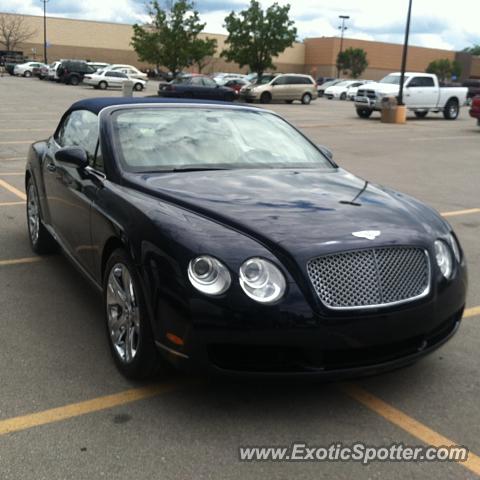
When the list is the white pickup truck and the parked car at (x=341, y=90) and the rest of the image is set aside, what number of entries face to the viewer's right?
0

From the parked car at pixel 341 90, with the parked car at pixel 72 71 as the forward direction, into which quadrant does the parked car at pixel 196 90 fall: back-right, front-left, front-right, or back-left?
front-left

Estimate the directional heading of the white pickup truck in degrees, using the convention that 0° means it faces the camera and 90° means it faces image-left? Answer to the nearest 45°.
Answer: approximately 45°

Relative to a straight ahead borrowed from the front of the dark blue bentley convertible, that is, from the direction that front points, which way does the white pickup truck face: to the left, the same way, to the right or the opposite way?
to the right

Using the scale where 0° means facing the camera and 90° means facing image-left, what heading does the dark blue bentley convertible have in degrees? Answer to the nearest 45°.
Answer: approximately 315°

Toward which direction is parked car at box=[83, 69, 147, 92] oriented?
to the viewer's right

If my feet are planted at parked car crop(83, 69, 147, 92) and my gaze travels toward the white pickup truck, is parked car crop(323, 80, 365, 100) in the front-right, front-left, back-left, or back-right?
front-left

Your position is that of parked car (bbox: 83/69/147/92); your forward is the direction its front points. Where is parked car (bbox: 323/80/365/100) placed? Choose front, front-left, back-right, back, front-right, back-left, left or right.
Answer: front

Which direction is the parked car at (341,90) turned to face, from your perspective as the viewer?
facing the viewer and to the left of the viewer

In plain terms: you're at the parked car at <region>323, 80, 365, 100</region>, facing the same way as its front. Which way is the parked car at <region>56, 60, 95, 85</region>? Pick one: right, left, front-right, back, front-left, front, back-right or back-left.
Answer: front-right

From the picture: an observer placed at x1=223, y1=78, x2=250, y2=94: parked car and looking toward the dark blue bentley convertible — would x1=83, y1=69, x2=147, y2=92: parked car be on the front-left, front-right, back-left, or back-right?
back-right
